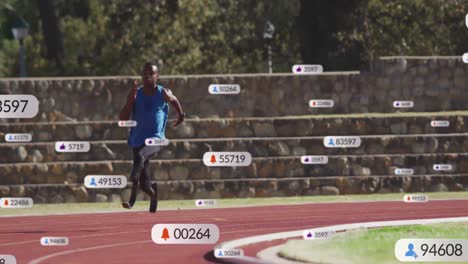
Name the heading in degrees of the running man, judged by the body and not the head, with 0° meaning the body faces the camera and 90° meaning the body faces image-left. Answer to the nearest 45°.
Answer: approximately 0°
